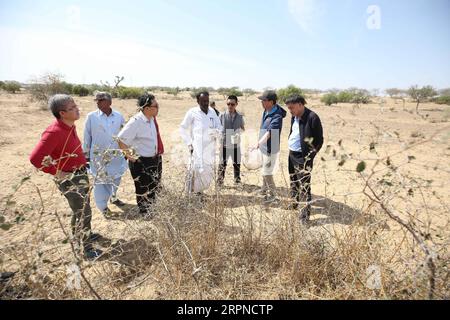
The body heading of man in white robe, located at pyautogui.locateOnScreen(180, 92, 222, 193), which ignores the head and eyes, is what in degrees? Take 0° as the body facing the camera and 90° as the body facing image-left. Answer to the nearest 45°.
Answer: approximately 0°

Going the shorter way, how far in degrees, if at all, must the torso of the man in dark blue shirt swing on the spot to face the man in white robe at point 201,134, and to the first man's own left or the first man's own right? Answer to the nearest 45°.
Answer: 0° — they already face them

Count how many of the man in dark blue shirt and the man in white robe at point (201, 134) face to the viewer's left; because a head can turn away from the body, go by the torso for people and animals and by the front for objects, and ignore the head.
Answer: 1

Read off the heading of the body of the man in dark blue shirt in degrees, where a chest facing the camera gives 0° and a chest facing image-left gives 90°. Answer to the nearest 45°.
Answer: approximately 90°

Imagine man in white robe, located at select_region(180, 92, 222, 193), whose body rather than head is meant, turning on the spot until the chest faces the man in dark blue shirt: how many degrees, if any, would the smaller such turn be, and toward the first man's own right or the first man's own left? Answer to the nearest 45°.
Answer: approximately 90° to the first man's own left

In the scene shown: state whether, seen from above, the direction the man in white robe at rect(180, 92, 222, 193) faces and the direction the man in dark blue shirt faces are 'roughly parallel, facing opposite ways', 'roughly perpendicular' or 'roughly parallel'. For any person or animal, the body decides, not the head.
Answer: roughly perpendicular

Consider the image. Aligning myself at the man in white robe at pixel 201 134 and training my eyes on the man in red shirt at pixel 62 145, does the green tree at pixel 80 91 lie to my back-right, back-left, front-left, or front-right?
back-right

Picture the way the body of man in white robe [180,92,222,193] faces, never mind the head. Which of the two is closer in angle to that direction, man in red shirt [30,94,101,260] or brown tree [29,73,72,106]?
the man in red shirt

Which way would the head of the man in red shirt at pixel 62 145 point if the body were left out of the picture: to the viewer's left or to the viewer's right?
to the viewer's right

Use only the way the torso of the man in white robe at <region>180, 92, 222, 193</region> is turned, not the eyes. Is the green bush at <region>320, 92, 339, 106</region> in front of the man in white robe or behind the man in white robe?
behind

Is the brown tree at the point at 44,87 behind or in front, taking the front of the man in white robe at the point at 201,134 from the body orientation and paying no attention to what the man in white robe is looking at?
behind
